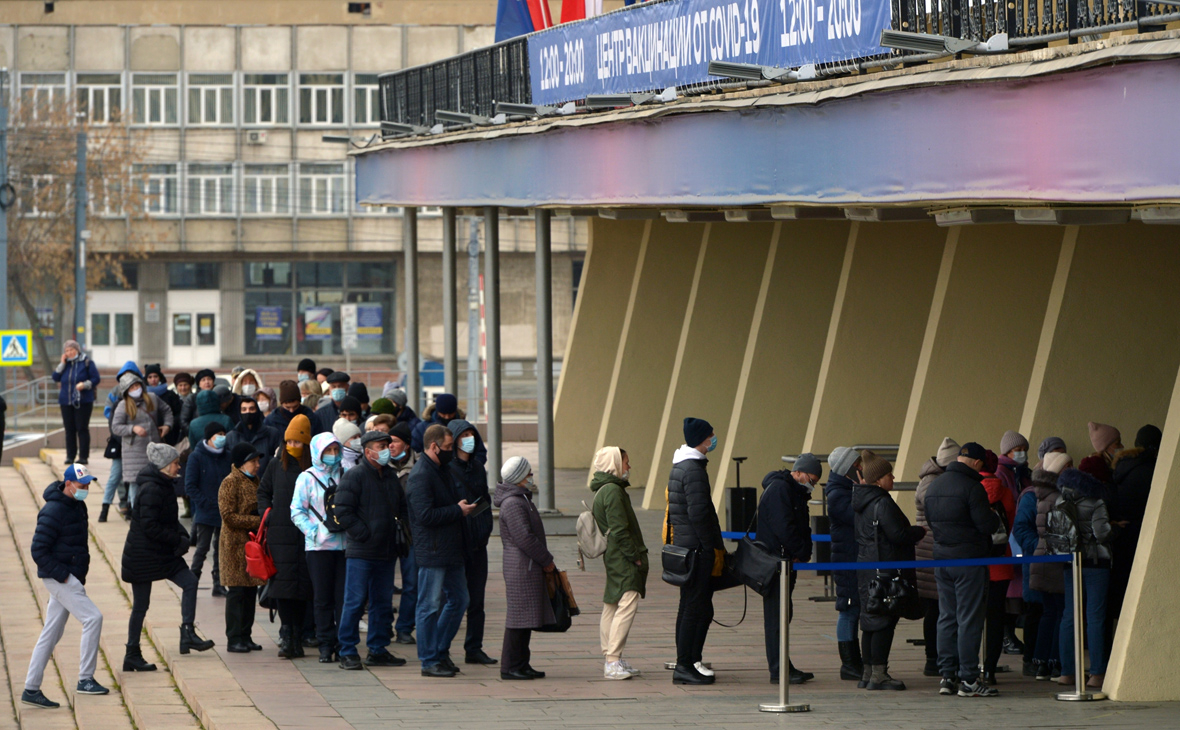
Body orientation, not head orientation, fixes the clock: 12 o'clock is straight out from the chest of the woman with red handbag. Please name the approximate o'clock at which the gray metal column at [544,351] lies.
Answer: The gray metal column is roughly at 10 o'clock from the woman with red handbag.

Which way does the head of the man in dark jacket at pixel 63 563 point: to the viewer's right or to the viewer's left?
to the viewer's right

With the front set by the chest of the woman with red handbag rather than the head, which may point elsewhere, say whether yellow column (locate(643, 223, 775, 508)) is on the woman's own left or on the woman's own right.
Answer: on the woman's own left

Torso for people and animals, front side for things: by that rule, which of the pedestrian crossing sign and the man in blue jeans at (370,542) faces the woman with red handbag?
the pedestrian crossing sign

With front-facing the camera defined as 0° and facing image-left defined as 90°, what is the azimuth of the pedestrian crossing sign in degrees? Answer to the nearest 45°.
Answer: approximately 0°

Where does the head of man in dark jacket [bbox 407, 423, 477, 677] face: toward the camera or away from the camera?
toward the camera

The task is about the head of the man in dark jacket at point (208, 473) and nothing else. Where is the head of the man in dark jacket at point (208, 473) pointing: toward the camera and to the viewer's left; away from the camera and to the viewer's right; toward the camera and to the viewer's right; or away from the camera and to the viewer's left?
toward the camera and to the viewer's right

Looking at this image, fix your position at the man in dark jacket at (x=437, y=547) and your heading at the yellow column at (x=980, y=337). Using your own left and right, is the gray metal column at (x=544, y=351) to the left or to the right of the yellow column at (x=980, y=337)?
left

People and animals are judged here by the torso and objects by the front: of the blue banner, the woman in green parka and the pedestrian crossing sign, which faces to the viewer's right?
the woman in green parka

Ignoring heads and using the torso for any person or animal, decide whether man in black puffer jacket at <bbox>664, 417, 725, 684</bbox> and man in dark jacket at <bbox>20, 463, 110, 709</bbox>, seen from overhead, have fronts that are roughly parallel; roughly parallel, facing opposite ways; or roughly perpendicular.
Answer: roughly parallel

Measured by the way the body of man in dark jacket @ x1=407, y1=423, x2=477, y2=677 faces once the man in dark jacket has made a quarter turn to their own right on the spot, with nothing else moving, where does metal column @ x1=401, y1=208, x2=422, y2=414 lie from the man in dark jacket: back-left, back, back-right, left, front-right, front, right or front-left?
back

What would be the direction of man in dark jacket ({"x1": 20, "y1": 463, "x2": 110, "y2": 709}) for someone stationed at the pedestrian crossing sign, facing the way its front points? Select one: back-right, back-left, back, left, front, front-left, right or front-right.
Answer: front

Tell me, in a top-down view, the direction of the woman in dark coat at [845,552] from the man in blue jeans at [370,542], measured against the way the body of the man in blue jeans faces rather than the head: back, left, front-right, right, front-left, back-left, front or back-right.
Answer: front-left

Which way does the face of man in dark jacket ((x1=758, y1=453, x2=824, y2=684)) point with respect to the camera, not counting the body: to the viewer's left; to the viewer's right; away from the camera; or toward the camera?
to the viewer's right

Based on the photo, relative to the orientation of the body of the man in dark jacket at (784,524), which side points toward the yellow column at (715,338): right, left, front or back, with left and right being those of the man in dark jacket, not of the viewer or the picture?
left

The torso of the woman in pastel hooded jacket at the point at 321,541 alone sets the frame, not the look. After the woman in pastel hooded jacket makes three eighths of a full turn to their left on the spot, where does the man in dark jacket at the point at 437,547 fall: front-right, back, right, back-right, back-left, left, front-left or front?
back-right
